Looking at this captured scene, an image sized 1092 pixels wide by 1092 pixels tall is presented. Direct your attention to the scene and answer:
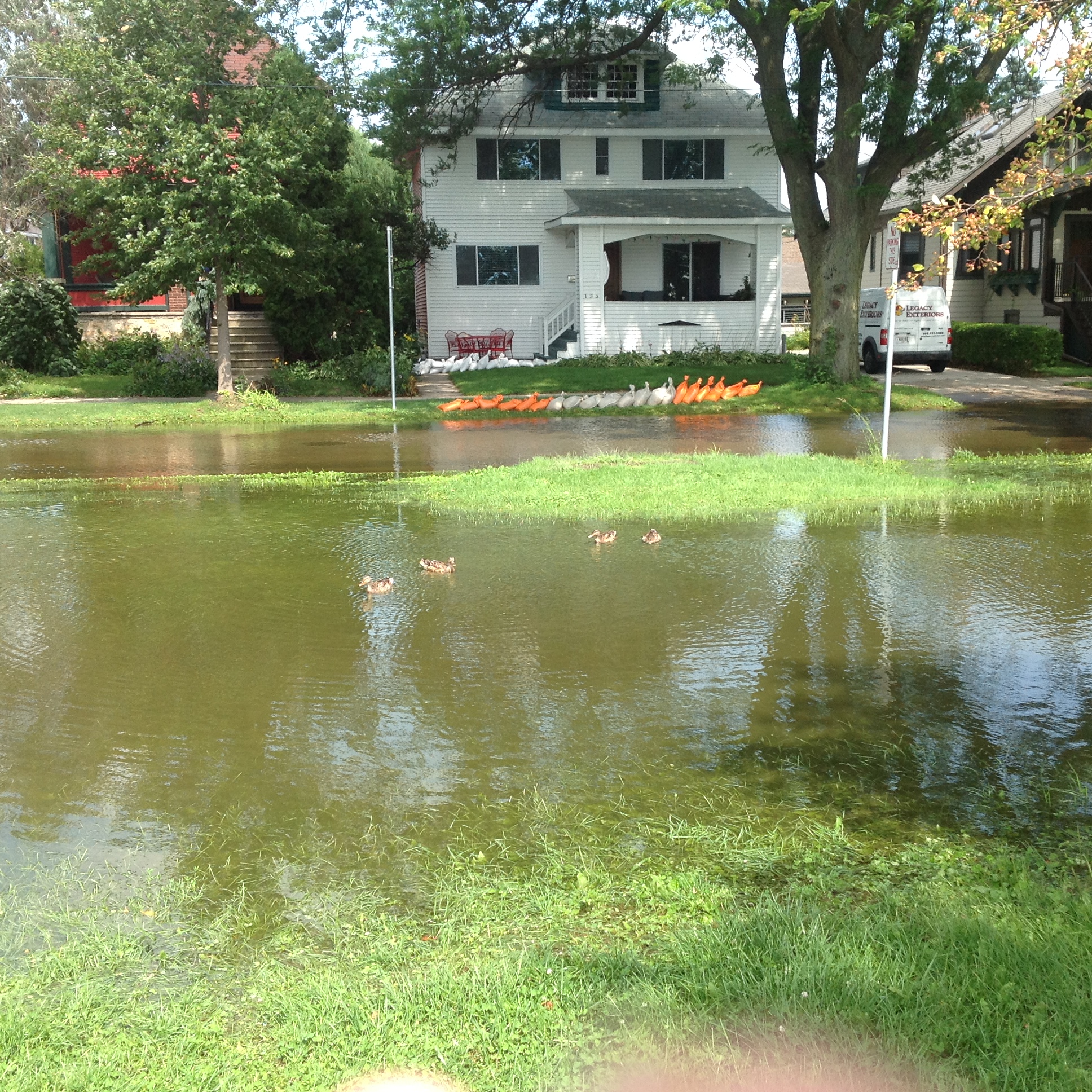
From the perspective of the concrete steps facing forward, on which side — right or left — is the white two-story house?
on its left

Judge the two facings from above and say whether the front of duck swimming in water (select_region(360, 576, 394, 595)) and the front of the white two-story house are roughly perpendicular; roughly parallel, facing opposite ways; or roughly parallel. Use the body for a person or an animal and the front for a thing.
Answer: roughly perpendicular

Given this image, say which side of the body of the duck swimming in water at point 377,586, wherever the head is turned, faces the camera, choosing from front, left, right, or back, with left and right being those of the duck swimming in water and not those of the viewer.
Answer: left

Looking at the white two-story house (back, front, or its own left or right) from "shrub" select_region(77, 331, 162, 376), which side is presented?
right

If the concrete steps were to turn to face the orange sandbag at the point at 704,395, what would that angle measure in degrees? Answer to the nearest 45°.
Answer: approximately 45° to its left

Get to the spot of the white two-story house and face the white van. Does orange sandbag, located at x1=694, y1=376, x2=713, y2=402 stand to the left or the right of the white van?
right

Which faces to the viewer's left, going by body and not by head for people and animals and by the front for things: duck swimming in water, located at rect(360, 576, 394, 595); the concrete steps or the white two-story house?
the duck swimming in water

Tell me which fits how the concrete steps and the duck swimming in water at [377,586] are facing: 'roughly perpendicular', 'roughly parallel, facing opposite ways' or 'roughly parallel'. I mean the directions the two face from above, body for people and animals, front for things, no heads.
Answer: roughly perpendicular

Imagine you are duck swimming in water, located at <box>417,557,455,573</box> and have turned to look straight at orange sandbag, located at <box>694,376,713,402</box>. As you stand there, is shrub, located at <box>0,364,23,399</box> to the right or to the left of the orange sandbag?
left

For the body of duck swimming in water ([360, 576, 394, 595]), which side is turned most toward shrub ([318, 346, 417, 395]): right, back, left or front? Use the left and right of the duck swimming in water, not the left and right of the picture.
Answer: right

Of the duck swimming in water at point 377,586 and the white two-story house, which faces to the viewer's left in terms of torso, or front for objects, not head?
the duck swimming in water
